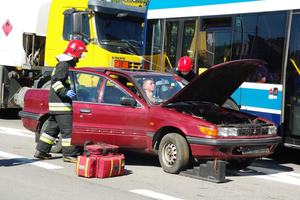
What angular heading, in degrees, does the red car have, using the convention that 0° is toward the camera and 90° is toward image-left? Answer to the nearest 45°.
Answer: approximately 315°

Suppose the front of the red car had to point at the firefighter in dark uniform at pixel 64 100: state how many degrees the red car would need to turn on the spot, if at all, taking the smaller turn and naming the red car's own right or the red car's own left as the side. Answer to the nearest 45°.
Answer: approximately 135° to the red car's own right

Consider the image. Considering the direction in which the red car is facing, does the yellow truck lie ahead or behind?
behind

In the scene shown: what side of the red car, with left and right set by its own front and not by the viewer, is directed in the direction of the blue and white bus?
left

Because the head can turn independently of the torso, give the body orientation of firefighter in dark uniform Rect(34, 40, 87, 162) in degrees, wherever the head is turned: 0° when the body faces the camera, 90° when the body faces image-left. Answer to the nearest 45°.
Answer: approximately 270°

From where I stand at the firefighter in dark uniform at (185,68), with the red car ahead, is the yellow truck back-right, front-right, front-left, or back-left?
back-right
